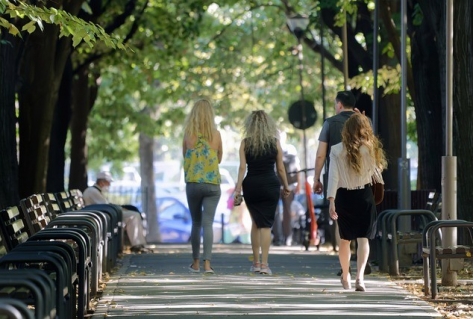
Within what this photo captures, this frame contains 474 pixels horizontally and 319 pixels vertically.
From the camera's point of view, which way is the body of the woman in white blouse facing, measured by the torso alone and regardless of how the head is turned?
away from the camera

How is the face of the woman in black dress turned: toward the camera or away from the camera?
away from the camera

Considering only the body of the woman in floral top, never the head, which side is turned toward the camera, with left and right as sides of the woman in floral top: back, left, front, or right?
back

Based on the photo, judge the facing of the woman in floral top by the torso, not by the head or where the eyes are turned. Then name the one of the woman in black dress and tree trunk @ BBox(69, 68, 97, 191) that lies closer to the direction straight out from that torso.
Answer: the tree trunk

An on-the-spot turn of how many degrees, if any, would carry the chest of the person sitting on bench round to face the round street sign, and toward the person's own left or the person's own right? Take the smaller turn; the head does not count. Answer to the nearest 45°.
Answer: approximately 45° to the person's own left

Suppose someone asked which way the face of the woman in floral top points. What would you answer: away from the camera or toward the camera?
away from the camera

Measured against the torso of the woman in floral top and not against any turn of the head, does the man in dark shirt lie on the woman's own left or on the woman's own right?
on the woman's own right

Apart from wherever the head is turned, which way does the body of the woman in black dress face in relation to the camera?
away from the camera

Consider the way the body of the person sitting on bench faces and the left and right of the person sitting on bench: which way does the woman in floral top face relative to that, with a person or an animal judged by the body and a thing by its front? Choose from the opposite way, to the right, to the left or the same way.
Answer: to the left

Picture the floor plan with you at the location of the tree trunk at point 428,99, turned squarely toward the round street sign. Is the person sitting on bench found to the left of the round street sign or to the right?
left

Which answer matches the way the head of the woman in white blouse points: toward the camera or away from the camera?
away from the camera

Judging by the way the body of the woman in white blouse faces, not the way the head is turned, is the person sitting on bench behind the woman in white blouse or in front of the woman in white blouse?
in front

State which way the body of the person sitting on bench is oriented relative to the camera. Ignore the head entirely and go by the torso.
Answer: to the viewer's right

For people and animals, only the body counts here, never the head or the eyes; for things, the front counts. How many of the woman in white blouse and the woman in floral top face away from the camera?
2
